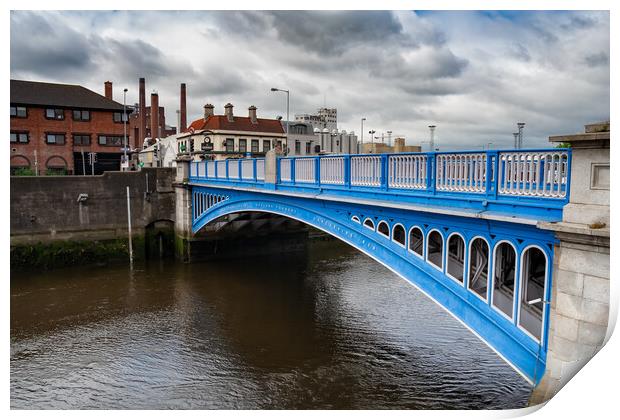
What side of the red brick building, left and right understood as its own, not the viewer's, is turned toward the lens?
front

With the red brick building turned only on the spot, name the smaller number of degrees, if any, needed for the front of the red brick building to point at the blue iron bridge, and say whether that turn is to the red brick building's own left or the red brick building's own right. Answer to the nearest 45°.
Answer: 0° — it already faces it
